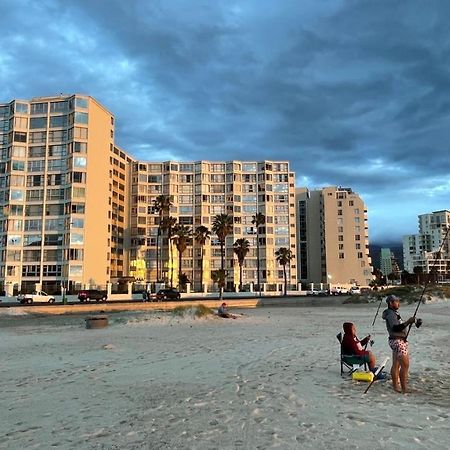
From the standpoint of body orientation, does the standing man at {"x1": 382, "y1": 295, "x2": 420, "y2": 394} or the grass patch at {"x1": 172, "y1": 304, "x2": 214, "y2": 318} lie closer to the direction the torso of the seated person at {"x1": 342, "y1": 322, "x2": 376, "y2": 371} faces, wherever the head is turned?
the standing man

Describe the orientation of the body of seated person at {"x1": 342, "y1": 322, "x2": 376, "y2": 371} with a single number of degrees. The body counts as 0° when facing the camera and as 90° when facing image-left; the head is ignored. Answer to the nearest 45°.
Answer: approximately 270°

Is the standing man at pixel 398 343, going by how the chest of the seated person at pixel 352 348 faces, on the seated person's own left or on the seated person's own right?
on the seated person's own right

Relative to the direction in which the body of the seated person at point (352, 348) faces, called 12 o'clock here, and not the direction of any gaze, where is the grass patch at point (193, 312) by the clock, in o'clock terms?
The grass patch is roughly at 8 o'clock from the seated person.
